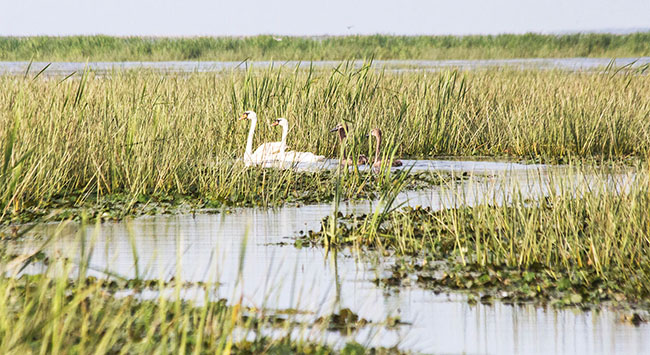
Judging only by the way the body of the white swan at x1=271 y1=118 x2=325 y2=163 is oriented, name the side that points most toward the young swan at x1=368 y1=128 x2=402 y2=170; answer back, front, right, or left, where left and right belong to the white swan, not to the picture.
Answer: back

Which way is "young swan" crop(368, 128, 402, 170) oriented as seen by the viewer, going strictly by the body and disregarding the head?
to the viewer's left

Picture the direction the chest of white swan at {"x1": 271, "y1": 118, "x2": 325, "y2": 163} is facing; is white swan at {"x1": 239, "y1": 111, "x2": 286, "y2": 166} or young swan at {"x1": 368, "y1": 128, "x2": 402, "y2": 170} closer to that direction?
the white swan

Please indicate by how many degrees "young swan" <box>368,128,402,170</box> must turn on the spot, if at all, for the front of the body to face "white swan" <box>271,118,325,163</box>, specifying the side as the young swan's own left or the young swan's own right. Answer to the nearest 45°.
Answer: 0° — it already faces it

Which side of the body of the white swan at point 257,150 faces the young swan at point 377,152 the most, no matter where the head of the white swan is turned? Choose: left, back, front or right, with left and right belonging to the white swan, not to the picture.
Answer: back

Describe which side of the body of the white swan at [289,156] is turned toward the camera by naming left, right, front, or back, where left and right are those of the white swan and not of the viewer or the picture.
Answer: left

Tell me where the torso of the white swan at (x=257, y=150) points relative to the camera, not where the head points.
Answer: to the viewer's left

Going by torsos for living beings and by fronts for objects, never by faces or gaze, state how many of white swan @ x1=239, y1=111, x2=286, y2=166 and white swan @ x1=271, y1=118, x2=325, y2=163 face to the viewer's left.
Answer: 2

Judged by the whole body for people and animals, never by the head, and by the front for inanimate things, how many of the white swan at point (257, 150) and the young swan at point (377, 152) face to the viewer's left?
2
